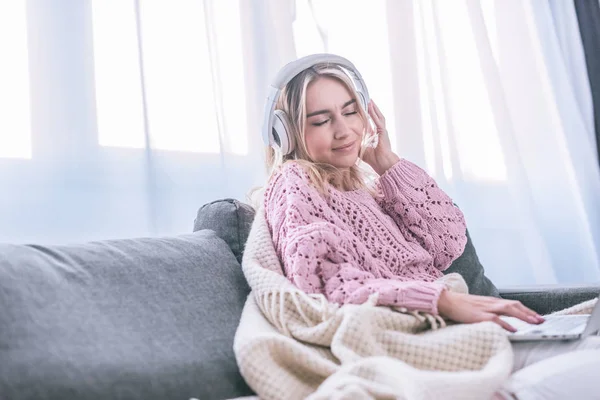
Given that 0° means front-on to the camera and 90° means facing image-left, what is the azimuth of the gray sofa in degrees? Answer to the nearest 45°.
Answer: approximately 315°

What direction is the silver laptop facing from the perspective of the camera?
to the viewer's left

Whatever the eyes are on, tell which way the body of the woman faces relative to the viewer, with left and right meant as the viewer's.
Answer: facing the viewer and to the right of the viewer
